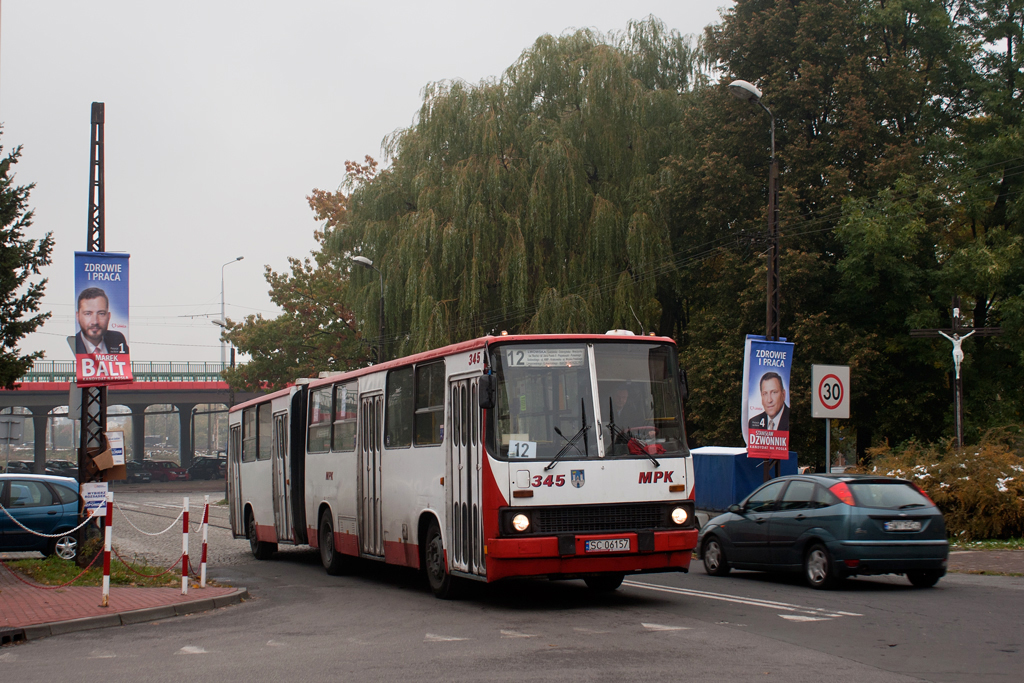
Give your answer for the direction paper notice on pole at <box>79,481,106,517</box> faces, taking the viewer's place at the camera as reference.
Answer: facing the viewer

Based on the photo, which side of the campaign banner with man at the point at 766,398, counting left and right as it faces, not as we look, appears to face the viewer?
front

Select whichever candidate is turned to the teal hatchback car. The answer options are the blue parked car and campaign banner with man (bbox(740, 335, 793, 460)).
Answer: the campaign banner with man

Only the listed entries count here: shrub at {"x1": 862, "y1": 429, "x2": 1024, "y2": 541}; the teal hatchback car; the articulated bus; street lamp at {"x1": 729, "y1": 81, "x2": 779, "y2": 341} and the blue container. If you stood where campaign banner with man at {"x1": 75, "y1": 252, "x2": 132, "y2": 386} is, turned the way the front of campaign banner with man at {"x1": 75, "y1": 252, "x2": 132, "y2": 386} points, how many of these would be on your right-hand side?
0

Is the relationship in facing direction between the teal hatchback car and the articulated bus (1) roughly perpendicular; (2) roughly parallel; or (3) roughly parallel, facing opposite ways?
roughly parallel, facing opposite ways

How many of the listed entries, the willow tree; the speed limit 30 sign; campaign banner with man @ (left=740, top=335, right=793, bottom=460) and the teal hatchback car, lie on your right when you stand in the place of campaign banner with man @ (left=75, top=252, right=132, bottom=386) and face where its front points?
0

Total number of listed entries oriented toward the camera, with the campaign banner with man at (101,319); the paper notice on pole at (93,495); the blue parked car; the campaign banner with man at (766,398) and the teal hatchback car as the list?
3

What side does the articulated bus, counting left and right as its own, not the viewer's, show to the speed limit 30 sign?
left

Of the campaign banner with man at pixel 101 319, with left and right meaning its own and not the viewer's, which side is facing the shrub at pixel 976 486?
left

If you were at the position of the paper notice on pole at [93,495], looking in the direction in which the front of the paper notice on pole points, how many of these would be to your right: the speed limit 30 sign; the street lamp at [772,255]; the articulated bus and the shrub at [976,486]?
0

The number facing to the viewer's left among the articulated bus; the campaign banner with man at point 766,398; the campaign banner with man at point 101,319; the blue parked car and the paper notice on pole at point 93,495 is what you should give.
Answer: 1

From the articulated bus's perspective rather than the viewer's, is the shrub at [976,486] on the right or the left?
on its left

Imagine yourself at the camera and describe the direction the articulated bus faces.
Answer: facing the viewer and to the right of the viewer

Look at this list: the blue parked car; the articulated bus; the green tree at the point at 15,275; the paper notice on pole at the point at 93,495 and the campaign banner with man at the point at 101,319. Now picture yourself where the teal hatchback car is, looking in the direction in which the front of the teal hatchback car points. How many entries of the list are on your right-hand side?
0

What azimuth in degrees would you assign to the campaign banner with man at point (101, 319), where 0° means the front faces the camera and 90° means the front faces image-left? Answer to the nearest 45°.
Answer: approximately 0°
